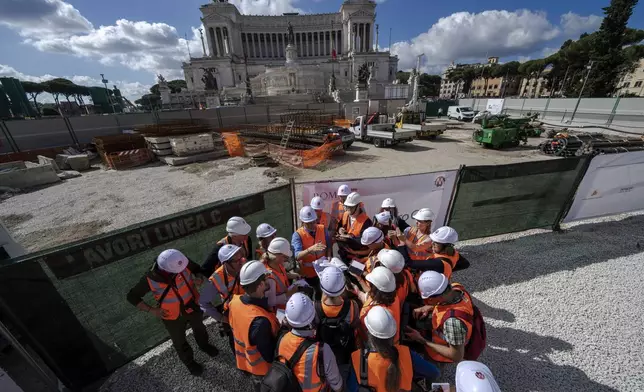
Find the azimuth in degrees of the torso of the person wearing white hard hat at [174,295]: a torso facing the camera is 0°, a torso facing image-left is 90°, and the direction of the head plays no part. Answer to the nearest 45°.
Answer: approximately 315°

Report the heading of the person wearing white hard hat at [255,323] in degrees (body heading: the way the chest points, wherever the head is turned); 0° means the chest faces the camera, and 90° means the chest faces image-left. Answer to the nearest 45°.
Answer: approximately 225°

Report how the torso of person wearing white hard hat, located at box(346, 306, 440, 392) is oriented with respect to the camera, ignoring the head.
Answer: away from the camera

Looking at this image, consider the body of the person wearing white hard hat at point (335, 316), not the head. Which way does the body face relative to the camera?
away from the camera

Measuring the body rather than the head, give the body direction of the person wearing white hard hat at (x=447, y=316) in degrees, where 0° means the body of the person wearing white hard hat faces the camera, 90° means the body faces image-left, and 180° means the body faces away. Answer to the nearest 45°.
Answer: approximately 90°

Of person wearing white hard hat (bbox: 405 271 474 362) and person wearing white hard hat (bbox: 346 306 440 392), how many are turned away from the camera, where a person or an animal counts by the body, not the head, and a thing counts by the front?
1

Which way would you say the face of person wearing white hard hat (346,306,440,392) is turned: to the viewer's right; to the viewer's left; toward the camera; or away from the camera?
away from the camera

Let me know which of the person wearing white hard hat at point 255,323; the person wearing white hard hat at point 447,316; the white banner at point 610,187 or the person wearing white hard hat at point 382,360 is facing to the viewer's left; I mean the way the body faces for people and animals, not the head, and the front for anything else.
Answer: the person wearing white hard hat at point 447,316
